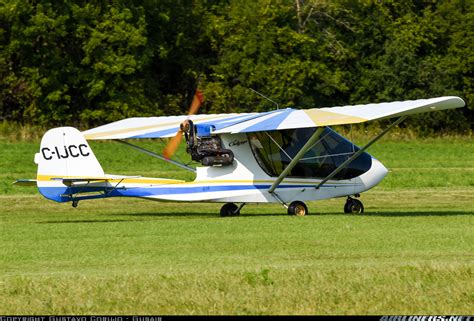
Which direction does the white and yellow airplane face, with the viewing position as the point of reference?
facing away from the viewer and to the right of the viewer
